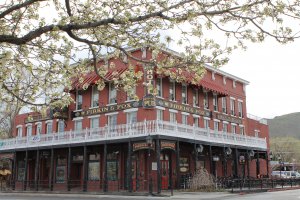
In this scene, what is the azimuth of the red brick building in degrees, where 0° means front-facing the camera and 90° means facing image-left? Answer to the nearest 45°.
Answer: approximately 0°
